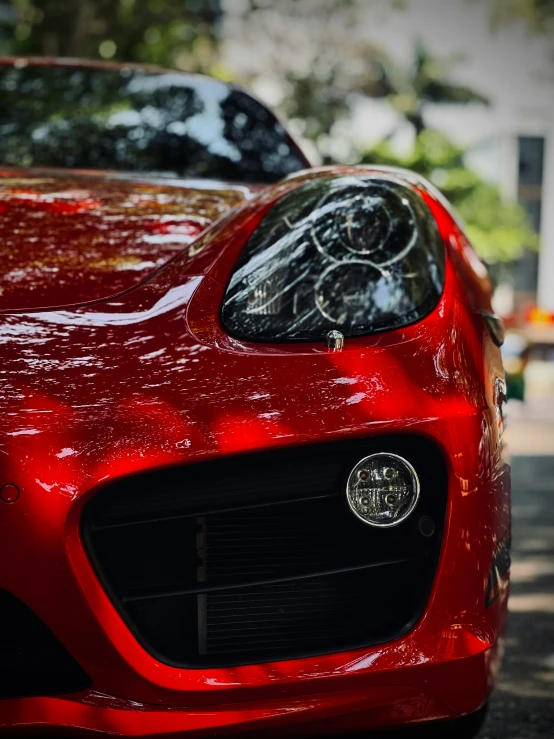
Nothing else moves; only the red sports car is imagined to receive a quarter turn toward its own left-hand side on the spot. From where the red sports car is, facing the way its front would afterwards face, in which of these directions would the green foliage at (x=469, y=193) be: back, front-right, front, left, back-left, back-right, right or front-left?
left

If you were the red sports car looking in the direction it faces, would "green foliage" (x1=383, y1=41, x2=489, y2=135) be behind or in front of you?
behind

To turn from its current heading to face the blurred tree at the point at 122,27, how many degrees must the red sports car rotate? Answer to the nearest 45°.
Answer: approximately 180°

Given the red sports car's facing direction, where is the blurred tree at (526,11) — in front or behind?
behind

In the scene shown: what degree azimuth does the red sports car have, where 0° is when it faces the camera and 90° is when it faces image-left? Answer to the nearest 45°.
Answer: approximately 0°

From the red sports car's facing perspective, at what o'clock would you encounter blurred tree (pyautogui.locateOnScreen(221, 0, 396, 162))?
The blurred tree is roughly at 6 o'clock from the red sports car.
